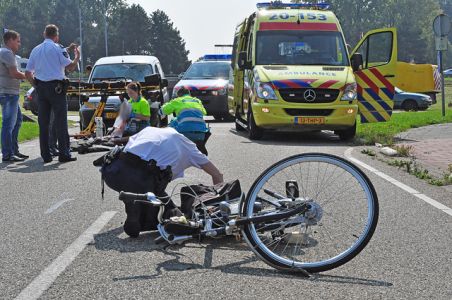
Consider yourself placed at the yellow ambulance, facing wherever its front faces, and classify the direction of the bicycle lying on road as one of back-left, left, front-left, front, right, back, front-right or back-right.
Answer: front

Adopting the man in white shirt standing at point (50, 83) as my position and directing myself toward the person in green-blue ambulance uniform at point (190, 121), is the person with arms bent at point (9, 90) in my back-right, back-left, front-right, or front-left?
back-left

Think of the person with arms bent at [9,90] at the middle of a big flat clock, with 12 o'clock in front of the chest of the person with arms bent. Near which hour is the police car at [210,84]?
The police car is roughly at 10 o'clock from the person with arms bent.

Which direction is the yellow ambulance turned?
toward the camera

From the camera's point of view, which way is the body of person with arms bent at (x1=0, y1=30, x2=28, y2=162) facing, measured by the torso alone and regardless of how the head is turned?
to the viewer's right

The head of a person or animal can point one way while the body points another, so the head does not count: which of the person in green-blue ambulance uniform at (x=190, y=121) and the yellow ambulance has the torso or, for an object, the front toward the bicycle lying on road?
the yellow ambulance

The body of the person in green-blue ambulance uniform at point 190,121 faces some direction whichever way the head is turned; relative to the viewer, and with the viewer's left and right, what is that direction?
facing away from the viewer and to the left of the viewer

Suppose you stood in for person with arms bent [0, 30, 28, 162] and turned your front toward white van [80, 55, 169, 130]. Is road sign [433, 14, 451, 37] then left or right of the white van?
right

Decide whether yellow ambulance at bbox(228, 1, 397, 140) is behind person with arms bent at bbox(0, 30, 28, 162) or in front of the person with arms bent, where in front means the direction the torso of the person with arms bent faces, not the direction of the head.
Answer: in front

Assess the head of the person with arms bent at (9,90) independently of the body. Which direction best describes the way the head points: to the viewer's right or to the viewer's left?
to the viewer's right

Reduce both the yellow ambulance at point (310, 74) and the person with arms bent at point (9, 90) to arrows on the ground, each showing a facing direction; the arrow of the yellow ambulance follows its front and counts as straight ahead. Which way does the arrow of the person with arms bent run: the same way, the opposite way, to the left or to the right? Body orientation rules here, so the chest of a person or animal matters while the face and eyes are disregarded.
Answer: to the left
